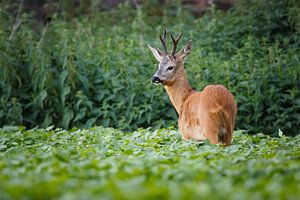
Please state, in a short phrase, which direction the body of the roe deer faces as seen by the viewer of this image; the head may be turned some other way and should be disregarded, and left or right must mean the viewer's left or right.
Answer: facing away from the viewer and to the left of the viewer
